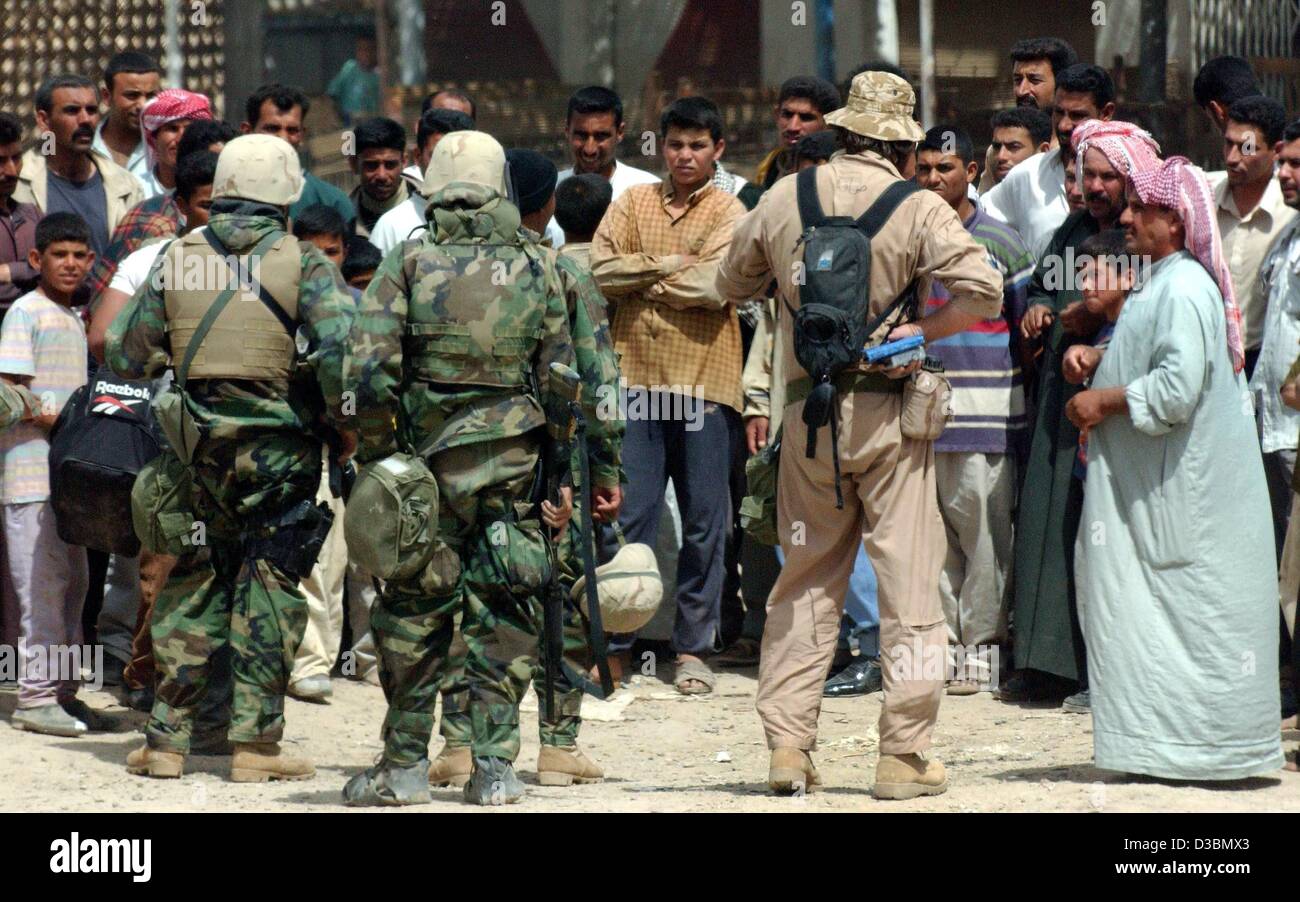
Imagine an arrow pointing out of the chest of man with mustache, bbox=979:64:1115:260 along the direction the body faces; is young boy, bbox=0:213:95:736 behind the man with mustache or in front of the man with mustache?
in front

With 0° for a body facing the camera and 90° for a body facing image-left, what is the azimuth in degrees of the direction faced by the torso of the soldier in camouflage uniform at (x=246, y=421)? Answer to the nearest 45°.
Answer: approximately 180°

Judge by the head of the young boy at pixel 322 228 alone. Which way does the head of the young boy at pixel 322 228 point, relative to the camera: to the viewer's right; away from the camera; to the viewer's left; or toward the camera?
toward the camera

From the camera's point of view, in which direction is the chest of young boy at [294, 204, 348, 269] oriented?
toward the camera

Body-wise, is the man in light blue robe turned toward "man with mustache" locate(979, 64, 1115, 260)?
no

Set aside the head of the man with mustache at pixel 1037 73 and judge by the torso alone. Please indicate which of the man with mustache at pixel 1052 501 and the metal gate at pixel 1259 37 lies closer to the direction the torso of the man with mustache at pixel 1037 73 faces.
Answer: the man with mustache

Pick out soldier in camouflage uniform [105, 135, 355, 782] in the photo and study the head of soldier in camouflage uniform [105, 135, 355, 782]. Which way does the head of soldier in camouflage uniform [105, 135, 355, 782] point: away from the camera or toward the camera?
away from the camera

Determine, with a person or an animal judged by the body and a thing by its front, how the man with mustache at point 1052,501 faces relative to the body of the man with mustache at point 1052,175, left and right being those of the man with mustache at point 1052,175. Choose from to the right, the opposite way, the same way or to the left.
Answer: the same way

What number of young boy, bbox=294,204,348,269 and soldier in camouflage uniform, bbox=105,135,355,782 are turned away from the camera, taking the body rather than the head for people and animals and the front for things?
1

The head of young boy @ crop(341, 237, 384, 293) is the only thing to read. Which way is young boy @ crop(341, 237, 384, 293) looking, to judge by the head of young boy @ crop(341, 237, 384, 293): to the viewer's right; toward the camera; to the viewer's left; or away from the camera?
toward the camera

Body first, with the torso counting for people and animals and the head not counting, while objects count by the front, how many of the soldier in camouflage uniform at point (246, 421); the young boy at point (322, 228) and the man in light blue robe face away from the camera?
1

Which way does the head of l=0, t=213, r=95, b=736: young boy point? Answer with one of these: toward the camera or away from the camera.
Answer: toward the camera

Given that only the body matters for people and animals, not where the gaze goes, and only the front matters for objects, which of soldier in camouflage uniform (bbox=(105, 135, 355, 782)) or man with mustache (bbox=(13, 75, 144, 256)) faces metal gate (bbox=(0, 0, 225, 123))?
the soldier in camouflage uniform
